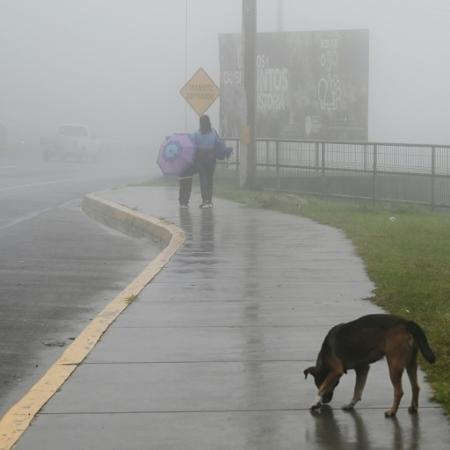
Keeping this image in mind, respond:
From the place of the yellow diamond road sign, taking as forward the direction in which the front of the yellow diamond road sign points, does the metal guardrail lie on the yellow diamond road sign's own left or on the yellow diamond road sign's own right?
on the yellow diamond road sign's own left

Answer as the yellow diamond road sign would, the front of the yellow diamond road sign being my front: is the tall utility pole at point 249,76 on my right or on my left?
on my left

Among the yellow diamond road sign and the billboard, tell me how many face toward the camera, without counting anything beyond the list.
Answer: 2

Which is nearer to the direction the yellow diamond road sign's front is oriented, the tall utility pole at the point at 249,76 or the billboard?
the tall utility pole

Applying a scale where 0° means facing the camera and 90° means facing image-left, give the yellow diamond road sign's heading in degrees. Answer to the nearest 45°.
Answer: approximately 0°

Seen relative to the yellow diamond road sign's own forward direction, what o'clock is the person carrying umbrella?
The person carrying umbrella is roughly at 12 o'clock from the yellow diamond road sign.

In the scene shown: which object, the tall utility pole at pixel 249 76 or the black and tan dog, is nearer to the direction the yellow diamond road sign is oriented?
the black and tan dog

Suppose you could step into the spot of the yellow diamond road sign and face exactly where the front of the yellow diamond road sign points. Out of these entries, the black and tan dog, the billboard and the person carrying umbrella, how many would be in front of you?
2

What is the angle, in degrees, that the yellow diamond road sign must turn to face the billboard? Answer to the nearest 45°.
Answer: approximately 135° to its left

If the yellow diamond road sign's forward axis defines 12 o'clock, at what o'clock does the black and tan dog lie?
The black and tan dog is roughly at 12 o'clock from the yellow diamond road sign.

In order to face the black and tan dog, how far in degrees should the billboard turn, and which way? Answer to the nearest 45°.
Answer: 0° — it already faces it
